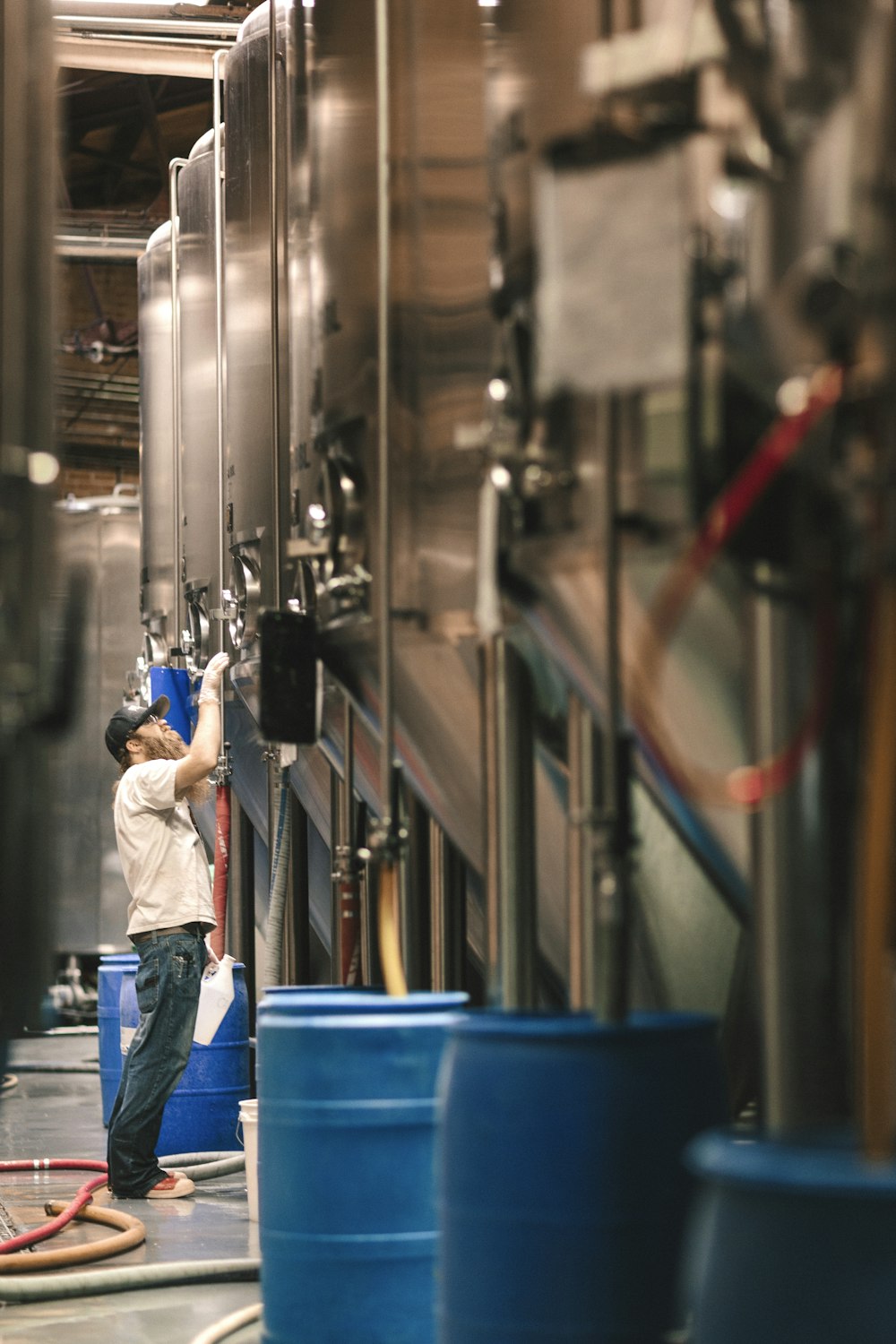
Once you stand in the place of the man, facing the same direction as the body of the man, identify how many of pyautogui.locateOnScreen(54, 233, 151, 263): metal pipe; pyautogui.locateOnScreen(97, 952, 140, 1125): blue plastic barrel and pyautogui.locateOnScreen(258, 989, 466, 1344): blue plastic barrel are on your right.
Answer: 1

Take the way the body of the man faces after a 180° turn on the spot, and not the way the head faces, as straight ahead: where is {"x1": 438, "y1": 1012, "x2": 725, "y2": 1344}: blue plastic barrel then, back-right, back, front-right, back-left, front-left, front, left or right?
left

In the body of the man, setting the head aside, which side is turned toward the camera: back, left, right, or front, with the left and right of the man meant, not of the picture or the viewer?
right

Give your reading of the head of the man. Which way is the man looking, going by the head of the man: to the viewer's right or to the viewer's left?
to the viewer's right

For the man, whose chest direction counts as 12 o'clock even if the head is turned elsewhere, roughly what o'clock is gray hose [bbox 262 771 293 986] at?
The gray hose is roughly at 2 o'clock from the man.

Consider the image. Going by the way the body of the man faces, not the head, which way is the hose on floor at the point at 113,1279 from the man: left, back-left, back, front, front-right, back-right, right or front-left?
right

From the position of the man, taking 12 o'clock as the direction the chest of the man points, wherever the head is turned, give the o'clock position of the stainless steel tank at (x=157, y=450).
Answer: The stainless steel tank is roughly at 9 o'clock from the man.

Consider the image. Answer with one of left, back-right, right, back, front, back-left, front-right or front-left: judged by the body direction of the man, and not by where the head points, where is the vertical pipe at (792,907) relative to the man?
right

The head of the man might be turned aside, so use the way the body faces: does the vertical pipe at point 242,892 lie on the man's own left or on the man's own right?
on the man's own left

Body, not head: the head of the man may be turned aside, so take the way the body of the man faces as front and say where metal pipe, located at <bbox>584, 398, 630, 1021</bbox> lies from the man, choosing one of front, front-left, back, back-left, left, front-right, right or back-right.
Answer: right
